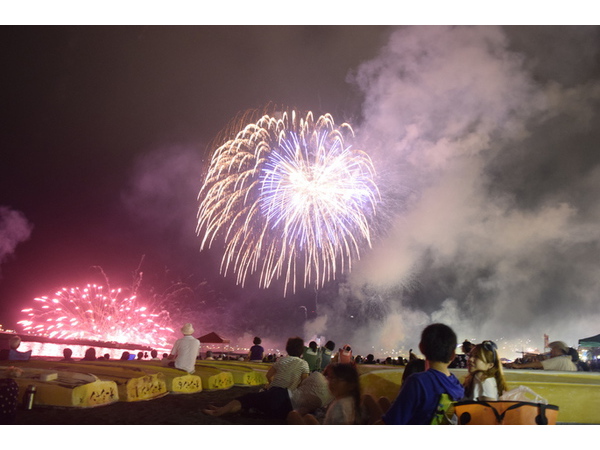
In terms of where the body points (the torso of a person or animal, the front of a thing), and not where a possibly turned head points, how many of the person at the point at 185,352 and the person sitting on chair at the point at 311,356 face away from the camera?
2

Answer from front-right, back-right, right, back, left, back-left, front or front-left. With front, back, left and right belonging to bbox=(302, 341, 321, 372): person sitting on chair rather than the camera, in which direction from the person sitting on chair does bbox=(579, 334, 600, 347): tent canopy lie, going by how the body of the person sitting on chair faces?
right

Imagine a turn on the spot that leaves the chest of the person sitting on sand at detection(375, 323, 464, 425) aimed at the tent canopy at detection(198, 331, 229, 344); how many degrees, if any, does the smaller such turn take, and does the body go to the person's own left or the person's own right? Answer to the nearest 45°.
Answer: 0° — they already face it

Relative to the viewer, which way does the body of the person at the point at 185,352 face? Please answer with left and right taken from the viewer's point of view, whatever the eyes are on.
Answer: facing away from the viewer

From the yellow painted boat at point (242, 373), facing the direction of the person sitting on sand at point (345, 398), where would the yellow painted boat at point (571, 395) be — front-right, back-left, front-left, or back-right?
front-left

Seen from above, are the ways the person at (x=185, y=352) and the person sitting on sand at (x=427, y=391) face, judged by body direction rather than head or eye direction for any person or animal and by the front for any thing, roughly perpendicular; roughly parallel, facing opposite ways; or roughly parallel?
roughly parallel

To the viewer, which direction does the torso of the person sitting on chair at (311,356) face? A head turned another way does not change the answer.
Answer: away from the camera

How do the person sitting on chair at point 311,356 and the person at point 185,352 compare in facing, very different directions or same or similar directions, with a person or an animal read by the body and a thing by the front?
same or similar directions

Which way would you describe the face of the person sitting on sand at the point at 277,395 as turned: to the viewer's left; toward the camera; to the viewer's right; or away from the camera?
away from the camera
